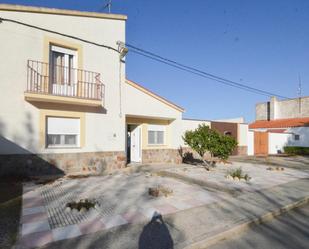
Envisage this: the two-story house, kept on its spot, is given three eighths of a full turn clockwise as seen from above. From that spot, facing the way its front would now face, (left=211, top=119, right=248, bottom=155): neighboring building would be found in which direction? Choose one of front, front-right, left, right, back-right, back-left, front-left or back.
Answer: back-right

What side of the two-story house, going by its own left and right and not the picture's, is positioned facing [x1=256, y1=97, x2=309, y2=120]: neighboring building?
left

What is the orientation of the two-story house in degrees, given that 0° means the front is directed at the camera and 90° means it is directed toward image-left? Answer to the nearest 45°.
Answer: approximately 315°

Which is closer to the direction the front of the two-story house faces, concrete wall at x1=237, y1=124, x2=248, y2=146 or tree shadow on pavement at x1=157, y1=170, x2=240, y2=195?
the tree shadow on pavement

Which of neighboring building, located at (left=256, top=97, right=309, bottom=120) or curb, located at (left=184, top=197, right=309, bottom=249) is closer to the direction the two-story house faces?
the curb

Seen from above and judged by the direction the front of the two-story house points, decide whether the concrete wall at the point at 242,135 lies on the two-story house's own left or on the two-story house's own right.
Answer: on the two-story house's own left

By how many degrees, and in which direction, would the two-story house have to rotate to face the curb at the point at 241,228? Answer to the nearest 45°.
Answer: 0° — it already faces it

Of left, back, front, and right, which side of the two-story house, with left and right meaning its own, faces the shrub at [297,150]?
left

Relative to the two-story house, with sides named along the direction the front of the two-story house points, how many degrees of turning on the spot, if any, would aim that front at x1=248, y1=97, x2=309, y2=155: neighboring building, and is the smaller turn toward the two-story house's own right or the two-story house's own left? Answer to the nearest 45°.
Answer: approximately 90° to the two-story house's own left
